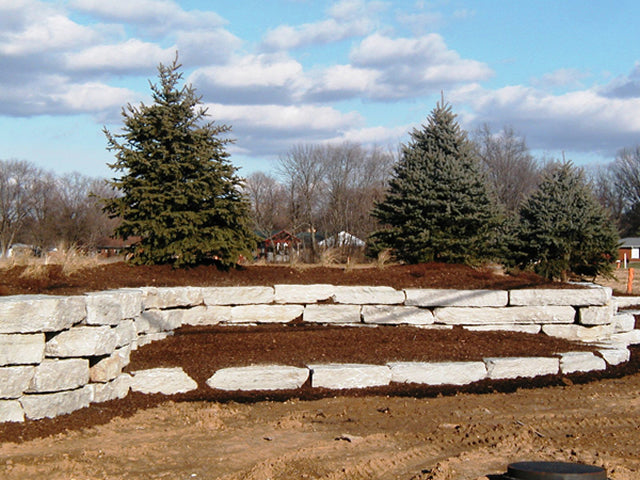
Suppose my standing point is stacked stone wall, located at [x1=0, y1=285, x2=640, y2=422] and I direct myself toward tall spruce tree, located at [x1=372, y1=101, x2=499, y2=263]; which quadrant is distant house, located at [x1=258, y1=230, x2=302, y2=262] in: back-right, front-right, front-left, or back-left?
front-left

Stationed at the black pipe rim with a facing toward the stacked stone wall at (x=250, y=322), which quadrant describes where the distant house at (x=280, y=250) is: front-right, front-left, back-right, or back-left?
front-right

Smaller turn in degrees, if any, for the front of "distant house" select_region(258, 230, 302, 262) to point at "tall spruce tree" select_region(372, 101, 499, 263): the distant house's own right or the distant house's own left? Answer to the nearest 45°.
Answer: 0° — it already faces it

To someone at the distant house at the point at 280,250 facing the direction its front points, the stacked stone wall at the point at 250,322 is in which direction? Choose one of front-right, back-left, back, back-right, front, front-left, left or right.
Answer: front

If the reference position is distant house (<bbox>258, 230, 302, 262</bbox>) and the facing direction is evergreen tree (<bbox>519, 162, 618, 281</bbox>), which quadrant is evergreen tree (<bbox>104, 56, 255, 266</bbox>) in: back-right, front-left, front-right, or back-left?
front-right

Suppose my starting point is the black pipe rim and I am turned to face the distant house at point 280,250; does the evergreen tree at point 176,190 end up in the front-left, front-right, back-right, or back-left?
front-left

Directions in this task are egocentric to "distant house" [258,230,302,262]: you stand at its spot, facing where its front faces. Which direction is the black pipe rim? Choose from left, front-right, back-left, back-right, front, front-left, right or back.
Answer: front

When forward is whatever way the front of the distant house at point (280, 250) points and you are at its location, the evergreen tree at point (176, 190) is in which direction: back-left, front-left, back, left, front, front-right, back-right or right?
front

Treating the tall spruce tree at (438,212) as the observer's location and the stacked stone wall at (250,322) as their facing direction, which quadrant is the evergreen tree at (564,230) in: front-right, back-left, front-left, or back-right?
back-left

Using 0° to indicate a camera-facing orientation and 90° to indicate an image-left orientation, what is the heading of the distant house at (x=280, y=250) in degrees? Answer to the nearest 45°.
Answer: approximately 0°
